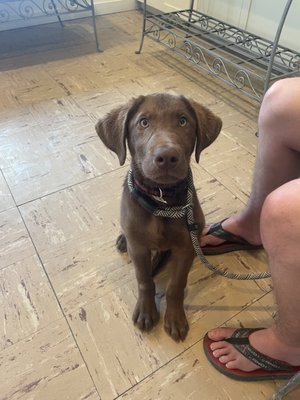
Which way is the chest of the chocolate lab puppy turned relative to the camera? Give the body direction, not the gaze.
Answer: toward the camera

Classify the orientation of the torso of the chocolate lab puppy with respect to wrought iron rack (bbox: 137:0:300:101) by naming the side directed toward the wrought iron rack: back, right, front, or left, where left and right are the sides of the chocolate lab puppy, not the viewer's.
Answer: back
